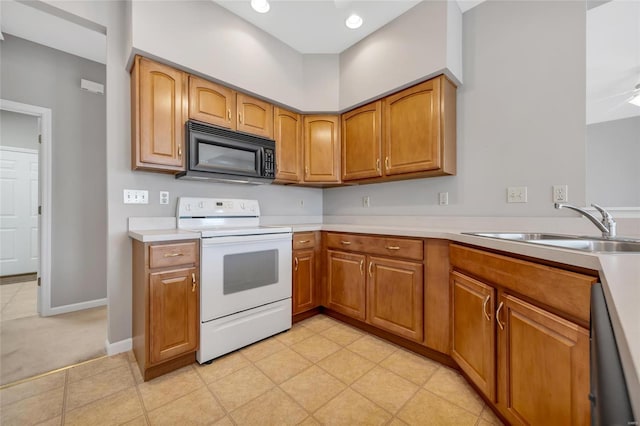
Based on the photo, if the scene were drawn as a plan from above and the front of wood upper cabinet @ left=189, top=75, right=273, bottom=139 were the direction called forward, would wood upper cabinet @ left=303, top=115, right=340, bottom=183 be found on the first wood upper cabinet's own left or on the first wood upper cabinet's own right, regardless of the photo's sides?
on the first wood upper cabinet's own left

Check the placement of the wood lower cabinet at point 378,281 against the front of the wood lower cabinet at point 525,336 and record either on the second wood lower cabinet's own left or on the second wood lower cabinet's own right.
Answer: on the second wood lower cabinet's own right

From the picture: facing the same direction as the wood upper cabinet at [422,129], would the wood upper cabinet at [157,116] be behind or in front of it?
in front

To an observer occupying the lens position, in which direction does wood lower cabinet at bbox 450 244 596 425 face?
facing the viewer and to the left of the viewer

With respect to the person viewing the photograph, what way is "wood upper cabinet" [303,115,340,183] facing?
facing the viewer

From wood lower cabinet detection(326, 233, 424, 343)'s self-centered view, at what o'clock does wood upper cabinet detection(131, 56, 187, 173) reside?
The wood upper cabinet is roughly at 1 o'clock from the wood lower cabinet.

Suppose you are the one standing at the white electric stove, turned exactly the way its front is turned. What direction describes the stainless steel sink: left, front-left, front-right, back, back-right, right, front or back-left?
front

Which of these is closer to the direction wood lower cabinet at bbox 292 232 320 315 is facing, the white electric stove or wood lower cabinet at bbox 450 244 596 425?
the wood lower cabinet

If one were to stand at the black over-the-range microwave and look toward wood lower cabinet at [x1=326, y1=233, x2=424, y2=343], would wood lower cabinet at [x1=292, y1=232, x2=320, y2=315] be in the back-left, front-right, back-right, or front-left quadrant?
front-left
